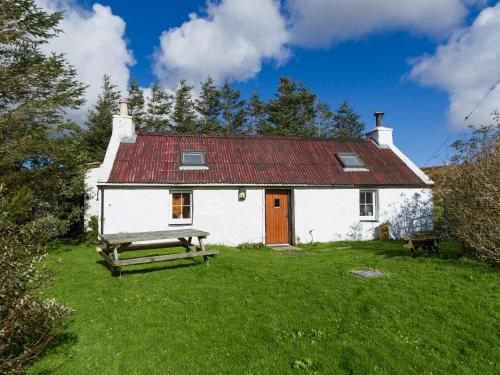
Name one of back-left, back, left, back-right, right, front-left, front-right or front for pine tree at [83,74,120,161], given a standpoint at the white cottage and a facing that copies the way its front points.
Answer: back-right

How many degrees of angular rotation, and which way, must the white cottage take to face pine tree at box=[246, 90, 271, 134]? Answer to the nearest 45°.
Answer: approximately 180°

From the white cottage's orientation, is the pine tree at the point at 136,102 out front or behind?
behind

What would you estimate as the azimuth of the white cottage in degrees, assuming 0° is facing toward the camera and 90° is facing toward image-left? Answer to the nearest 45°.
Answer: approximately 0°

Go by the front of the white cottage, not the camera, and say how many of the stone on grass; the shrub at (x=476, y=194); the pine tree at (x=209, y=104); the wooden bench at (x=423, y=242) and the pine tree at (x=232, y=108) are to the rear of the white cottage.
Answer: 2

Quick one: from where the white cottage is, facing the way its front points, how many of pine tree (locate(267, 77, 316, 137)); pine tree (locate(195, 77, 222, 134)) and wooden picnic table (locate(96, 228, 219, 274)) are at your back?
2

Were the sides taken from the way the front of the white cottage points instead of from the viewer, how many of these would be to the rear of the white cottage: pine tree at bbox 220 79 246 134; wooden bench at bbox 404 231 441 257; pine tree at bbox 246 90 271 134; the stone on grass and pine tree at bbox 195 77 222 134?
3

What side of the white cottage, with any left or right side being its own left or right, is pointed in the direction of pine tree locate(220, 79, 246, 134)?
back

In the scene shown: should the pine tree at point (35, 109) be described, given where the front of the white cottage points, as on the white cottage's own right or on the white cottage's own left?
on the white cottage's own right

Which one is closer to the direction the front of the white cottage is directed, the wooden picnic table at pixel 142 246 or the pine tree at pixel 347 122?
the wooden picnic table

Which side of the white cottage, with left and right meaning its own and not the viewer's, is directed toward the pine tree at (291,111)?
back

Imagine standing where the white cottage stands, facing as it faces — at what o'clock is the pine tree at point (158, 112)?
The pine tree is roughly at 5 o'clock from the white cottage.
